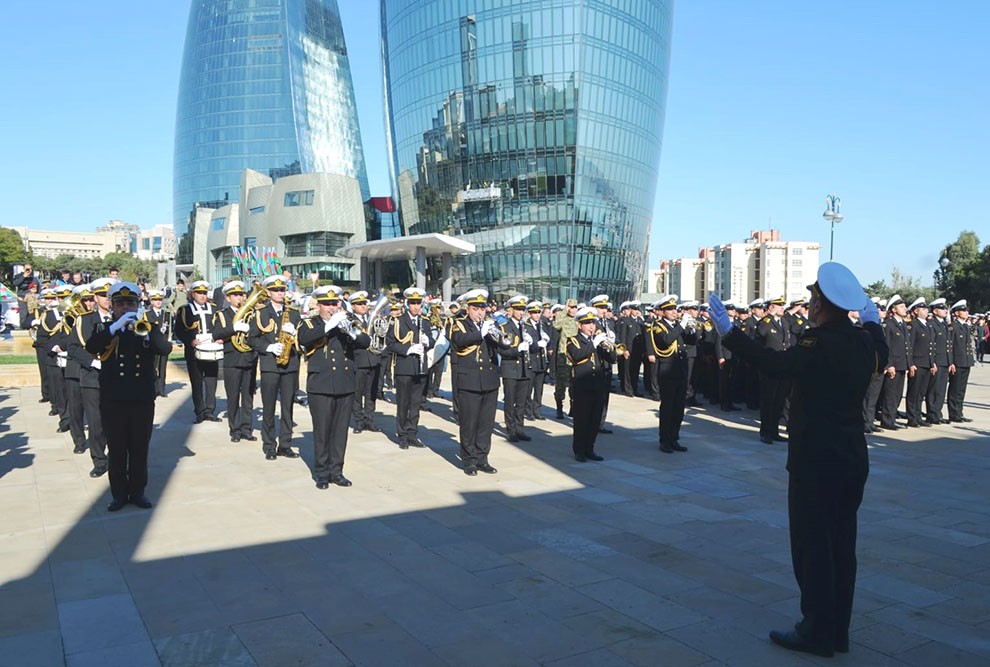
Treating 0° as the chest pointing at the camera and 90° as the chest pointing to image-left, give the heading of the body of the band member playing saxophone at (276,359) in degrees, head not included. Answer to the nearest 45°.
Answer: approximately 315°

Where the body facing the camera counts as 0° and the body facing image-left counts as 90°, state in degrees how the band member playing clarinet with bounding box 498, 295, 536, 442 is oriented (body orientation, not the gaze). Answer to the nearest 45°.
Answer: approximately 315°

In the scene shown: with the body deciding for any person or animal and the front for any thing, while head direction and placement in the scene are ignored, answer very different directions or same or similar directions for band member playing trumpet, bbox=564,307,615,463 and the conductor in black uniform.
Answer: very different directions

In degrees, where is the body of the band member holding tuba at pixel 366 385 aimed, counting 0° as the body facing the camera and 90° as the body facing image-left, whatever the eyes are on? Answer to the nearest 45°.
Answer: approximately 315°

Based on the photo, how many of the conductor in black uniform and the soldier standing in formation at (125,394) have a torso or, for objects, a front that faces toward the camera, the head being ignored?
1
